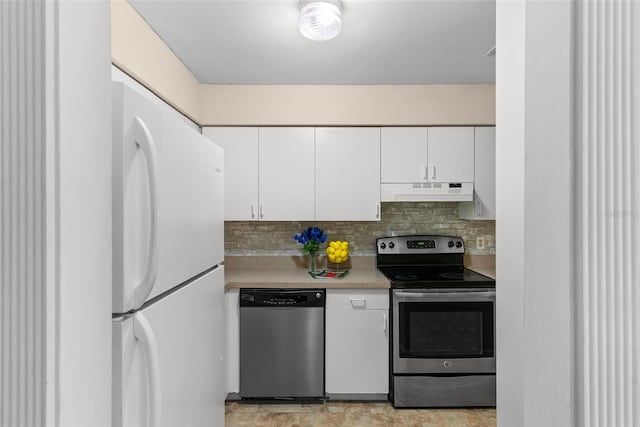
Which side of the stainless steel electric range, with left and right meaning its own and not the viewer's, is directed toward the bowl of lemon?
right

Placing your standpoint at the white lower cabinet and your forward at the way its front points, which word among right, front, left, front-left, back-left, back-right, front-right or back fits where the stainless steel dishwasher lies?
right

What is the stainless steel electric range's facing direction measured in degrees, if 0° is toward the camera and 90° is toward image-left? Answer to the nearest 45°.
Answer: approximately 0°

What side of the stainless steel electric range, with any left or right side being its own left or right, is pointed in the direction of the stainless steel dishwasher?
right
